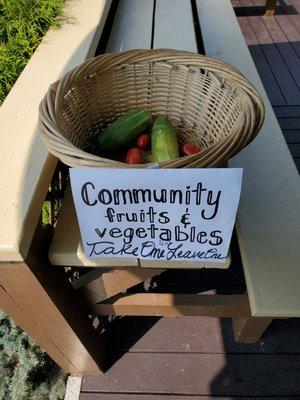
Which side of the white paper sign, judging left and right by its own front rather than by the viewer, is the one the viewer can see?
front

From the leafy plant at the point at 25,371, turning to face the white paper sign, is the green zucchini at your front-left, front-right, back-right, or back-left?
front-left
